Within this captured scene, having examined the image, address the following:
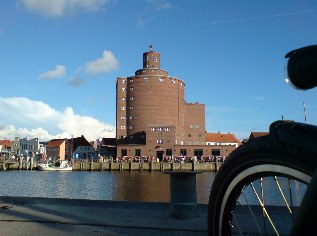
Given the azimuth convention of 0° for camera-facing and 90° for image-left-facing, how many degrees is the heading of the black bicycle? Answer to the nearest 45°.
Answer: approximately 90°

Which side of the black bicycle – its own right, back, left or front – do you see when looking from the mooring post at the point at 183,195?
right
